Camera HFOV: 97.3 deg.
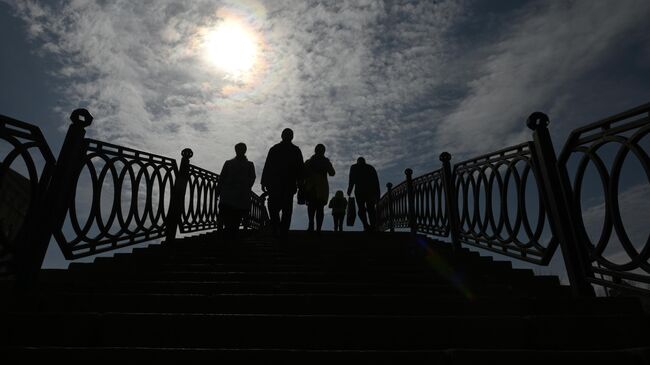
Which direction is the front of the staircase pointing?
toward the camera

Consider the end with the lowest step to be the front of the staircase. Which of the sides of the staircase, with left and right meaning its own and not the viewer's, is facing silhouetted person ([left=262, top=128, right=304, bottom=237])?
back

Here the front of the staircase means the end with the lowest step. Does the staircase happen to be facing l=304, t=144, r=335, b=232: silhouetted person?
no

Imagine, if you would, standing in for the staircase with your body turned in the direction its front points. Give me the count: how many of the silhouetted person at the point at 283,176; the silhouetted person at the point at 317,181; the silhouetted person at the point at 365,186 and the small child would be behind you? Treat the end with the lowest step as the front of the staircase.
4

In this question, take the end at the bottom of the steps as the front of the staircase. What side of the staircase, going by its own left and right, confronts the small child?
back

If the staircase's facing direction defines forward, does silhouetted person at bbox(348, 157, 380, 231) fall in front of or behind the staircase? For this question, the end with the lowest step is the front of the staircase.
behind

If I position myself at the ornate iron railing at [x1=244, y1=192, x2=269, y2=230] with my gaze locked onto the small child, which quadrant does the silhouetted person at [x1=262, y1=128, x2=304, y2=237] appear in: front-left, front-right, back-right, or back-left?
front-right

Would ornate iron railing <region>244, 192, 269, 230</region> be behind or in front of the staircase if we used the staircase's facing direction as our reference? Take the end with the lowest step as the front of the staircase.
behind

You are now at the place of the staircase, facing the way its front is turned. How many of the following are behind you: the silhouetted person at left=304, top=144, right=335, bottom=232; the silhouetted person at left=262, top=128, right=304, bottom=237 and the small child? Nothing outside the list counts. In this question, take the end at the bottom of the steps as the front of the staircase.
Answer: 3
